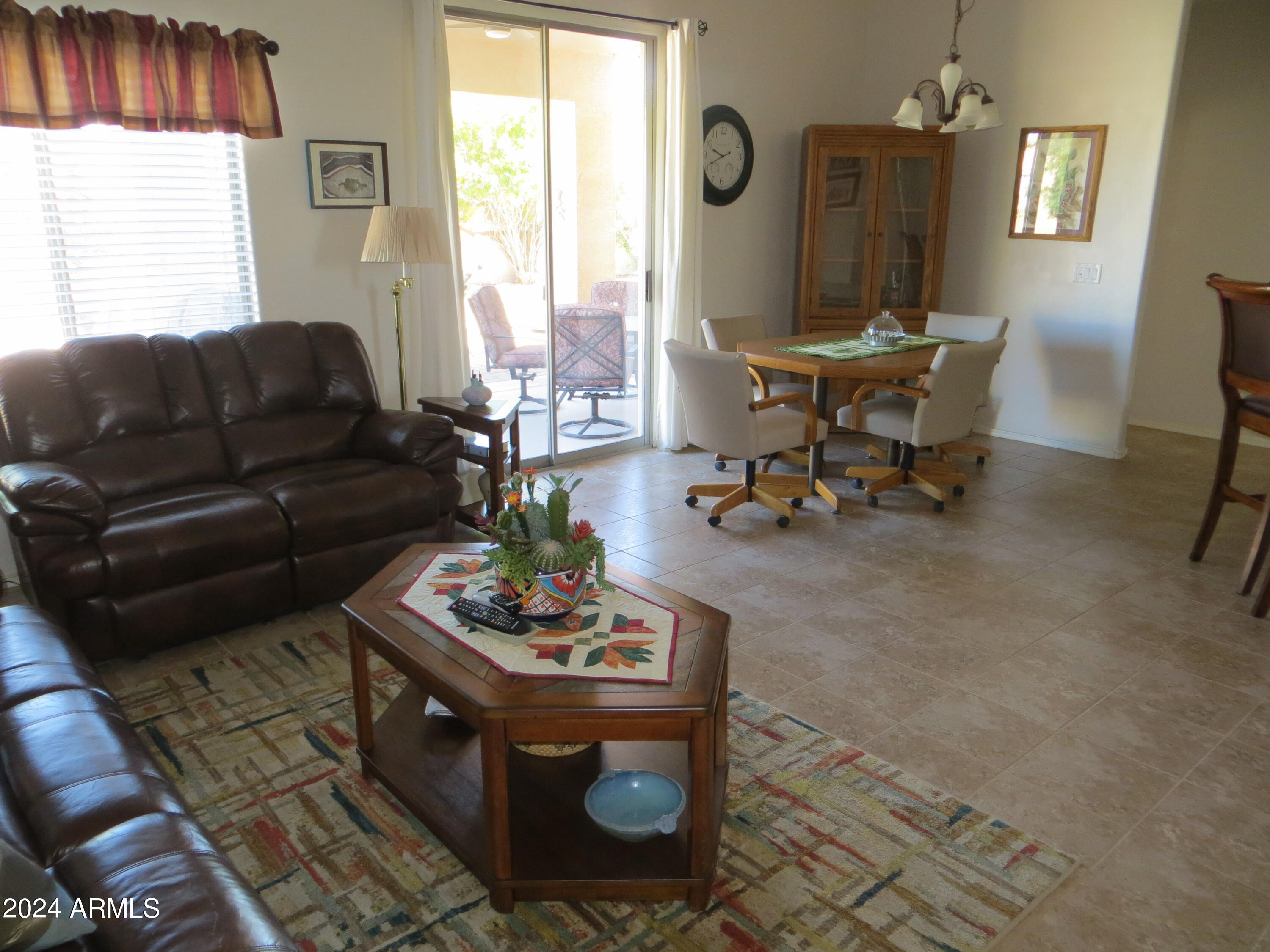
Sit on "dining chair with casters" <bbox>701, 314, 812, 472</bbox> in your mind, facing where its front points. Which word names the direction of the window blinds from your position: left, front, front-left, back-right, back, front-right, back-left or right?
right

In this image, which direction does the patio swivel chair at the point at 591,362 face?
away from the camera

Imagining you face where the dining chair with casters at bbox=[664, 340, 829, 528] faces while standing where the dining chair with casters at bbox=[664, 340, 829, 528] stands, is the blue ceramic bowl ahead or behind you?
behind

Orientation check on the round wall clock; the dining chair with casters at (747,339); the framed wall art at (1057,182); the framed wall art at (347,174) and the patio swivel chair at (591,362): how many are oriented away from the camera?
1

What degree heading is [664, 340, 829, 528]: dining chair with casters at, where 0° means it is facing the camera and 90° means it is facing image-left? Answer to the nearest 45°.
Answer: approximately 225°

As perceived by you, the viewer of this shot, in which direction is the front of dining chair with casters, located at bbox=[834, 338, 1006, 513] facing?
facing away from the viewer and to the left of the viewer

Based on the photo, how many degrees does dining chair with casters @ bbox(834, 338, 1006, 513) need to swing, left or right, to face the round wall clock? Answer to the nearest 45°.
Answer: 0° — it already faces it

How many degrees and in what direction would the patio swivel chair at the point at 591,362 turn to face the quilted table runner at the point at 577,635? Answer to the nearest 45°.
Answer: approximately 180°

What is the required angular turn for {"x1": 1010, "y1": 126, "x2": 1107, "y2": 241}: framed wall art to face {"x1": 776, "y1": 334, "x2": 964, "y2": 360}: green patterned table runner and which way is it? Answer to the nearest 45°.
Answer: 0° — it already faces it

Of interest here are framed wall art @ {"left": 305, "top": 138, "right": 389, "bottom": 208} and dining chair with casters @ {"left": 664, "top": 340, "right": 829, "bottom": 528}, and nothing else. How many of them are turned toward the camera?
1

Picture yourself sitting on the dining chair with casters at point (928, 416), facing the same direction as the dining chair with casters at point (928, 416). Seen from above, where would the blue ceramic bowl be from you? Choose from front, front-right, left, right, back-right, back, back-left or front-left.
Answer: back-left

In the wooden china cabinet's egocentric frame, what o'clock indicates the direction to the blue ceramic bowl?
The blue ceramic bowl is roughly at 12 o'clock from the wooden china cabinet.

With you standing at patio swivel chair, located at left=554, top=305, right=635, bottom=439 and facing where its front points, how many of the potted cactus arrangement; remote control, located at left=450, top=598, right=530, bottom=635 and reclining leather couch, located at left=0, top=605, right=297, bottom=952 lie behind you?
3

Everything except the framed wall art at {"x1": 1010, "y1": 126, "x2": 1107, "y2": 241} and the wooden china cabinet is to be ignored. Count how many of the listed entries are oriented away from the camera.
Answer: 0

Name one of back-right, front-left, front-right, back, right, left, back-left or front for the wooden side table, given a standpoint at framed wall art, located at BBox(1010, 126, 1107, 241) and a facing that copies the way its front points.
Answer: front

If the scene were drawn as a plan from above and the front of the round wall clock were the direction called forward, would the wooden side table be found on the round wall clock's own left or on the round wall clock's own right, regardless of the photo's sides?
on the round wall clock's own right

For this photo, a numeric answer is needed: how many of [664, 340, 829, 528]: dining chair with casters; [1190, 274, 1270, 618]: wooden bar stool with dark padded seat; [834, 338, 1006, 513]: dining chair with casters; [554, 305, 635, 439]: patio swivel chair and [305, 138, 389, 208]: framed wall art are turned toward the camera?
1

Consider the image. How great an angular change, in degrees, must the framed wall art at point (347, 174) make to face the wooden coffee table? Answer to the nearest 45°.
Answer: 0° — it already faces it

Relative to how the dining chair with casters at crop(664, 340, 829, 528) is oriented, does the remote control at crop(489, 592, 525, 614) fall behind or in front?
behind
